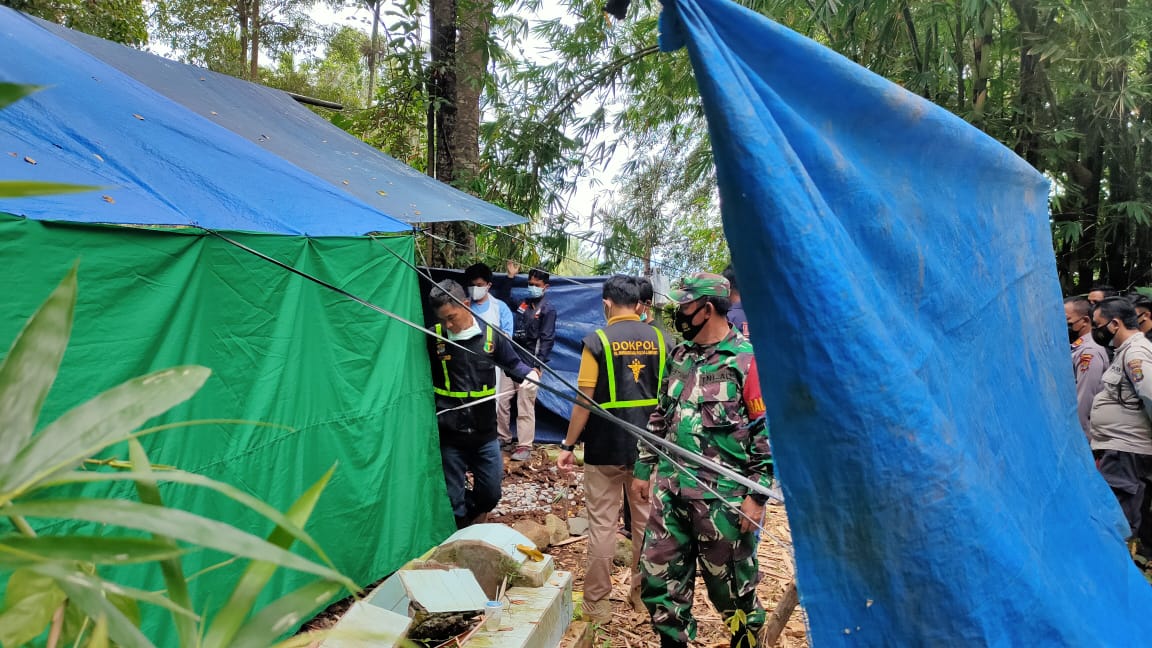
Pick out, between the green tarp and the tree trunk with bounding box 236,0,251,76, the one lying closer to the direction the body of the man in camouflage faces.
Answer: the green tarp

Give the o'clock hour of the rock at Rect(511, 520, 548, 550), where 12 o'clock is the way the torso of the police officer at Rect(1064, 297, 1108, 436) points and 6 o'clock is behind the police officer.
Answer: The rock is roughly at 11 o'clock from the police officer.

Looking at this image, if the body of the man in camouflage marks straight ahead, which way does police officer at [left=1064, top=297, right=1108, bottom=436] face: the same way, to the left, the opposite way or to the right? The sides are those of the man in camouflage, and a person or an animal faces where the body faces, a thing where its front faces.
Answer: to the right

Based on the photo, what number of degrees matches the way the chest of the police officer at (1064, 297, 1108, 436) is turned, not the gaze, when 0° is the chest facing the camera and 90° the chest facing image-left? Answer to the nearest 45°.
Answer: approximately 90°

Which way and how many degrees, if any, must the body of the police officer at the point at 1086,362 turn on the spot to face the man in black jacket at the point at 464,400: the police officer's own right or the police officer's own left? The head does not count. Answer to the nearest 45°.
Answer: approximately 45° to the police officer's own left

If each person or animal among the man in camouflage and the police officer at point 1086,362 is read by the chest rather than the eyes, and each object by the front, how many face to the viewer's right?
0

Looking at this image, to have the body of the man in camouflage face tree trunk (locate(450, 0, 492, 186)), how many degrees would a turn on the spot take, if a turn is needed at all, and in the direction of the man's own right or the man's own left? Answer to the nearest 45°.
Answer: approximately 90° to the man's own right

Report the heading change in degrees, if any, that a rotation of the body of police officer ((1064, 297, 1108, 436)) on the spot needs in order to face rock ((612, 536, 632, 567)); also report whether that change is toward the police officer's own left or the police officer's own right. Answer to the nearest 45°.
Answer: approximately 45° to the police officer's own left

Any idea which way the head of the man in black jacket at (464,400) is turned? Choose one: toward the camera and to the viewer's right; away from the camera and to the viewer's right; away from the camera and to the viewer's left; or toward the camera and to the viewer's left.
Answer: toward the camera and to the viewer's right

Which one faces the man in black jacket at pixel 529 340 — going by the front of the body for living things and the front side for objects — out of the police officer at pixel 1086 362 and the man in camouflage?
the police officer

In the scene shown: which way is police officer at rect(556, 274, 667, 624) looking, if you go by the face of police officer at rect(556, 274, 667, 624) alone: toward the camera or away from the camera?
away from the camera

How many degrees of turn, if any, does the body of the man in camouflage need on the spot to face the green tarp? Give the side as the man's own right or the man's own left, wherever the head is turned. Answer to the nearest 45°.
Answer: approximately 45° to the man's own right

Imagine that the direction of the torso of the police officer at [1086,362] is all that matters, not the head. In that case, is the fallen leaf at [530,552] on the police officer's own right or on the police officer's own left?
on the police officer's own left

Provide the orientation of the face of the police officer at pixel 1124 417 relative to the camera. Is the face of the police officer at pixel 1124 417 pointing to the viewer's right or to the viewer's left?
to the viewer's left

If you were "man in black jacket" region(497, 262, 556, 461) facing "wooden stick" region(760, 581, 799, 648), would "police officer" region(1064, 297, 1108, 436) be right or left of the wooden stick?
left
